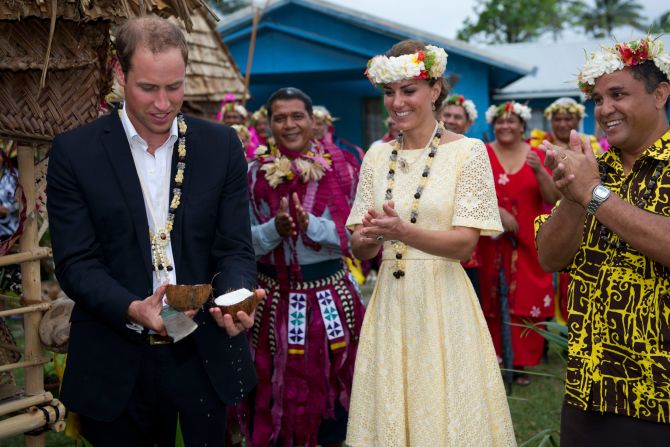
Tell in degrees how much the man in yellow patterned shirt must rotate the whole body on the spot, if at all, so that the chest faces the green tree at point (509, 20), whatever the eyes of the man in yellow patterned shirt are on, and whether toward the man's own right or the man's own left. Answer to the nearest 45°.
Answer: approximately 135° to the man's own right

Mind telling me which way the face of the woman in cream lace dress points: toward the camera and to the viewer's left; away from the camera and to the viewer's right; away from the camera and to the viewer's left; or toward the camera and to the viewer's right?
toward the camera and to the viewer's left

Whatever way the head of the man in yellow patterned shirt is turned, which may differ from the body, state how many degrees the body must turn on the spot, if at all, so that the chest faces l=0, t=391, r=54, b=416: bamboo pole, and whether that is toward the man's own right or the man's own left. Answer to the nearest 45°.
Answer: approximately 45° to the man's own right

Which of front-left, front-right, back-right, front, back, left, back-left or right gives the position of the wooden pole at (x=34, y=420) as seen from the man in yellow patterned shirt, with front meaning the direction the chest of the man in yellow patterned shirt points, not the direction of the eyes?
front-right

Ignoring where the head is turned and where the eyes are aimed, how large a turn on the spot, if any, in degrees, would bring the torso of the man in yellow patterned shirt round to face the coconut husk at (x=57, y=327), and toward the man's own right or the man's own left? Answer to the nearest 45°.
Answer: approximately 45° to the man's own right

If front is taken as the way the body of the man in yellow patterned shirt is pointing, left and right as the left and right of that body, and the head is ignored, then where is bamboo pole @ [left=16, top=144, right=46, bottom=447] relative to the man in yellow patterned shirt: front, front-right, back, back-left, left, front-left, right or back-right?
front-right

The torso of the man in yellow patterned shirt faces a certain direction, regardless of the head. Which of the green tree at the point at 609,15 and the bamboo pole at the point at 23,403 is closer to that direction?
the bamboo pole

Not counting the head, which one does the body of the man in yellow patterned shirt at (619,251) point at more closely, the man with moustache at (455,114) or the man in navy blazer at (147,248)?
the man in navy blazer

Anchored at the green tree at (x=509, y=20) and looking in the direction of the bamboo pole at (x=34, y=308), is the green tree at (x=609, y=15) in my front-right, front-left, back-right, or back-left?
back-left

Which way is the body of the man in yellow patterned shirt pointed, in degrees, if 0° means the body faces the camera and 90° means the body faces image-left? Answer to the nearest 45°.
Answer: approximately 45°
